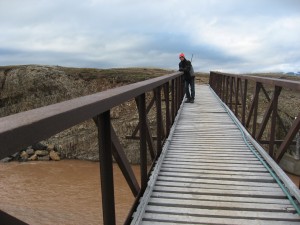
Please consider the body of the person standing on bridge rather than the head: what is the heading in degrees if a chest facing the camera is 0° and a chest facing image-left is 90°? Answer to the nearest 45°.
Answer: approximately 45°
